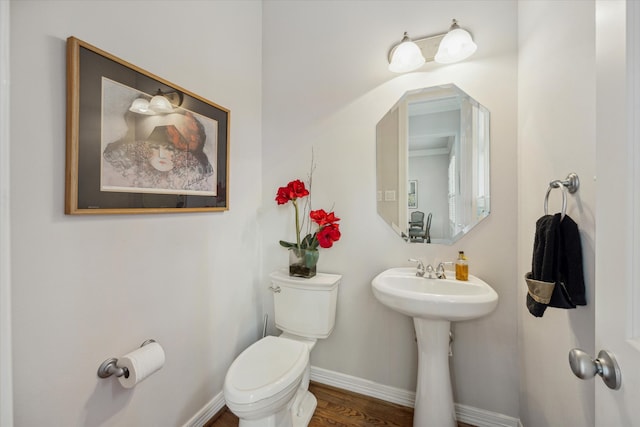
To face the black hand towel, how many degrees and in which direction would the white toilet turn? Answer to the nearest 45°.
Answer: approximately 90° to its left

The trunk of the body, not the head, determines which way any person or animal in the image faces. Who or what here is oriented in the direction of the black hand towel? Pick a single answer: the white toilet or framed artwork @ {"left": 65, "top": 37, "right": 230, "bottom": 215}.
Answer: the framed artwork

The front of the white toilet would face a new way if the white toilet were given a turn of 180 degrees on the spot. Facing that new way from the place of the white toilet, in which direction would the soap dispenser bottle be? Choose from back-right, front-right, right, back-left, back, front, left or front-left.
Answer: front-right

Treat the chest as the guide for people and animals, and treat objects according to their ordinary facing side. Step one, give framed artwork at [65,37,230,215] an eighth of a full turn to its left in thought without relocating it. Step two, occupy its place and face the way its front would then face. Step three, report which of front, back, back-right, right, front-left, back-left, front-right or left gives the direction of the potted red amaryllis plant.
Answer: front

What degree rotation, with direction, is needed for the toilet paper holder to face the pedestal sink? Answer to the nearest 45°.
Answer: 0° — it already faces it

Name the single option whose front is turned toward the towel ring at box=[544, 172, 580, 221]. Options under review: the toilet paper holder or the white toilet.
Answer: the toilet paper holder

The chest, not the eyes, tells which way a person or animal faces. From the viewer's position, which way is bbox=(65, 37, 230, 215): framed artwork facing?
facing the viewer and to the right of the viewer

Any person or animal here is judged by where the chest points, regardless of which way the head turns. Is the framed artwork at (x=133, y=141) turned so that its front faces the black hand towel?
yes

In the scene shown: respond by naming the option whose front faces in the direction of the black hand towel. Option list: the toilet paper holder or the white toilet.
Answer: the toilet paper holder

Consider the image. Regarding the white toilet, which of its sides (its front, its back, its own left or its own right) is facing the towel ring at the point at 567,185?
left

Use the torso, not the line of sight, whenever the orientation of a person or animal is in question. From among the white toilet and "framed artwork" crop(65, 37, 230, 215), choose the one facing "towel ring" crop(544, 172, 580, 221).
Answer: the framed artwork

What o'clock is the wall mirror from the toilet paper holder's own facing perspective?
The wall mirror is roughly at 11 o'clock from the toilet paper holder.

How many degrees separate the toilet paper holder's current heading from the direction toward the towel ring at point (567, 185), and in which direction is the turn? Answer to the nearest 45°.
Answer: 0° — it already faces it

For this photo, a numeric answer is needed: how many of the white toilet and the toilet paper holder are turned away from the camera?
0
